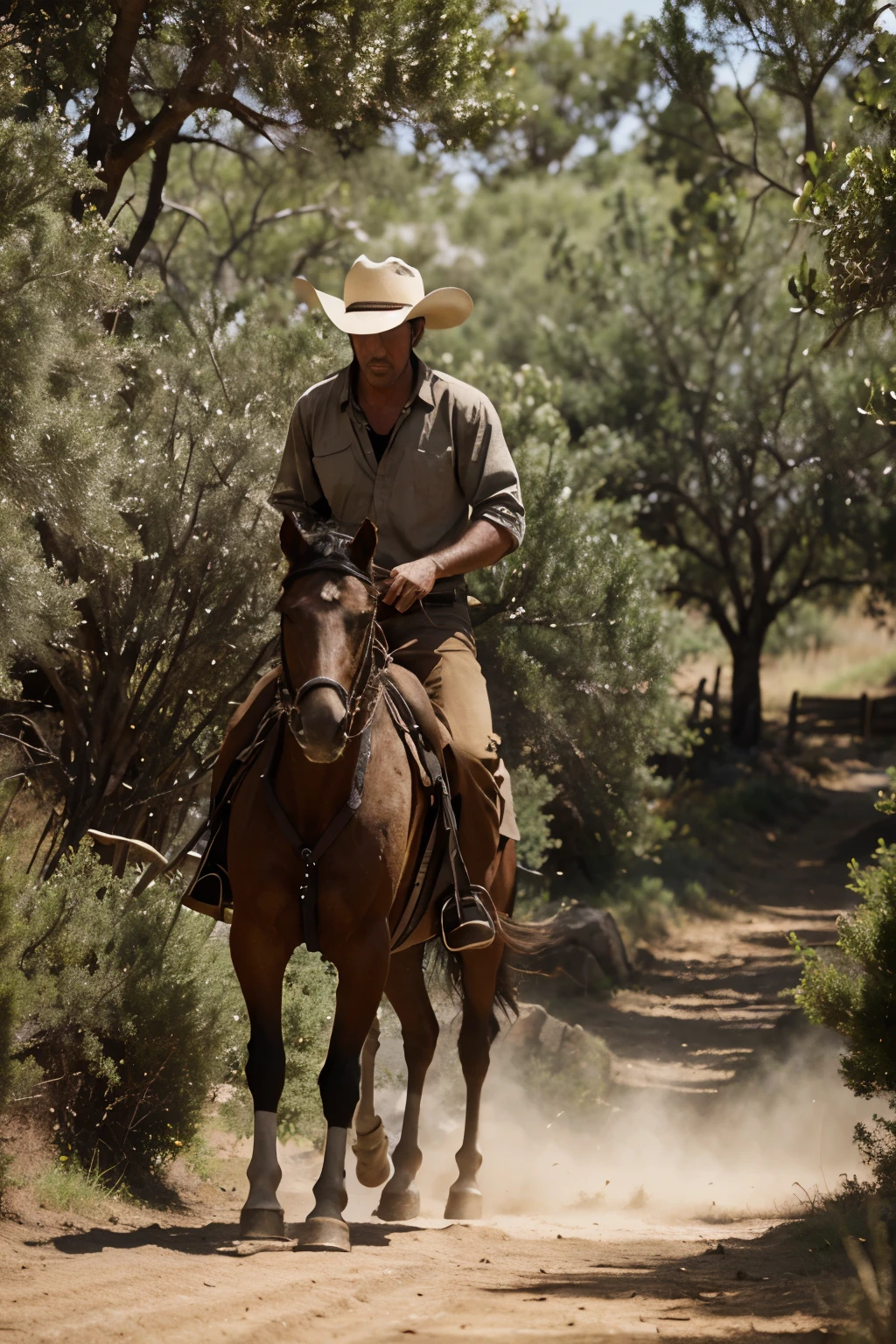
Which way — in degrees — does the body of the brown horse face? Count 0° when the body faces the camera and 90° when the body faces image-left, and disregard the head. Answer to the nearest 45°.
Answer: approximately 0°

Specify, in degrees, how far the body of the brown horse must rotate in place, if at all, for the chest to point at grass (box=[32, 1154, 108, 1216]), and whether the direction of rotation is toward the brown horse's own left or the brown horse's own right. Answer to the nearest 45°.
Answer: approximately 135° to the brown horse's own right

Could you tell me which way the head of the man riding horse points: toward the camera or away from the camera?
toward the camera

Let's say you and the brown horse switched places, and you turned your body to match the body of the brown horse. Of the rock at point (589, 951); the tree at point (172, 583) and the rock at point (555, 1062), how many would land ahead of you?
0

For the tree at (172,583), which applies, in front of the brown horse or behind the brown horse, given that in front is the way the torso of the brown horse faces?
behind

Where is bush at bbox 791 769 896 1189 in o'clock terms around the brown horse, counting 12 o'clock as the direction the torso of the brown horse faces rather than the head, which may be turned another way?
The bush is roughly at 8 o'clock from the brown horse.

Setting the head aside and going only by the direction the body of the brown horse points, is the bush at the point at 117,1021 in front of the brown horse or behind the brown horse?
behind

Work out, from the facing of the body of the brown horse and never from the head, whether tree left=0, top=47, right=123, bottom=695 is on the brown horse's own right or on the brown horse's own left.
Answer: on the brown horse's own right
